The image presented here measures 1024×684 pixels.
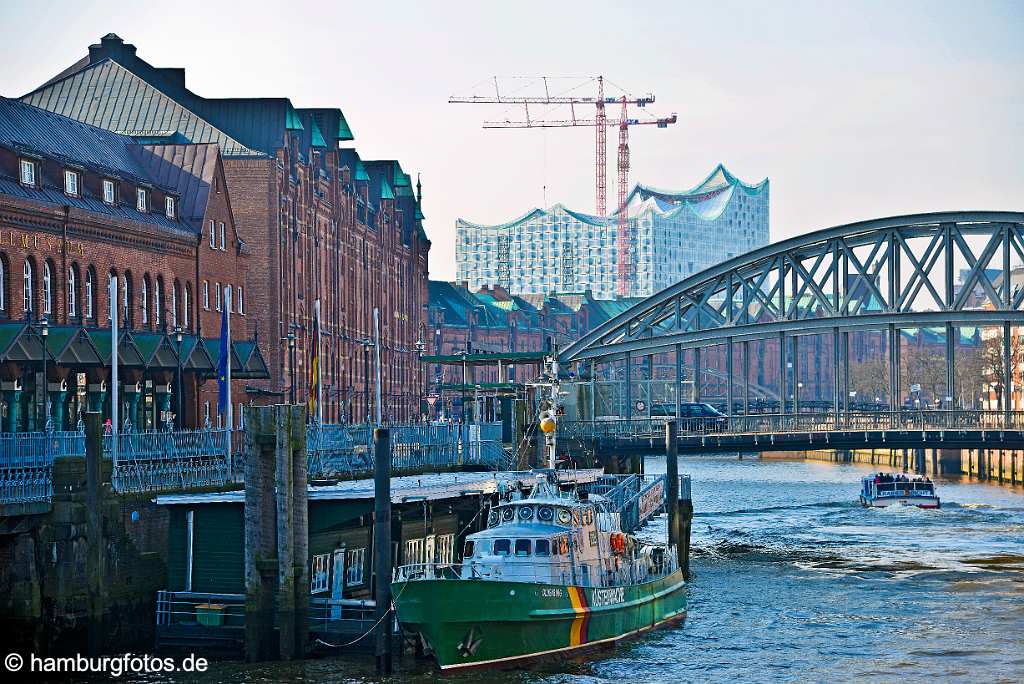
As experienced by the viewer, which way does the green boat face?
facing the viewer and to the left of the viewer
